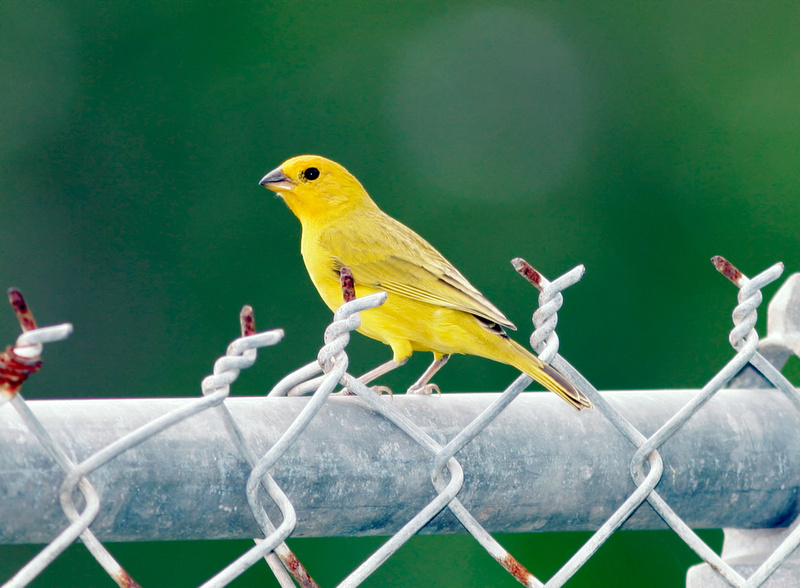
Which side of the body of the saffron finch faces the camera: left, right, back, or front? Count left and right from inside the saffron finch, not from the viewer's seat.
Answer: left
